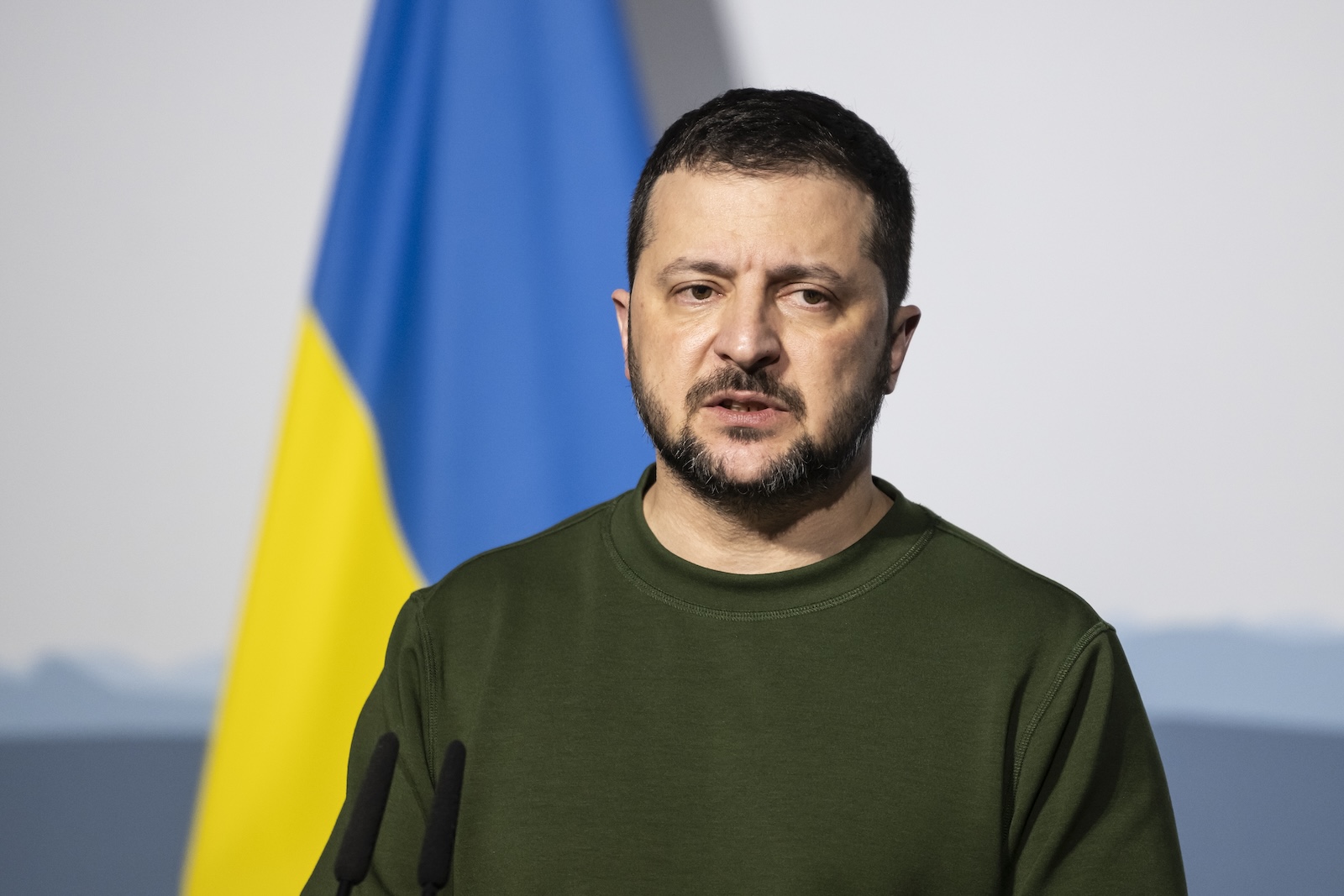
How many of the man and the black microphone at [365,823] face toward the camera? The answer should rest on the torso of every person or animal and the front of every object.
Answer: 1

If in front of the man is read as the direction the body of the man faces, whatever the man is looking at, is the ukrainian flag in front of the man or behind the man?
behind

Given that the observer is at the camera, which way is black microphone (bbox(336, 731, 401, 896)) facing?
facing away from the viewer and to the right of the viewer

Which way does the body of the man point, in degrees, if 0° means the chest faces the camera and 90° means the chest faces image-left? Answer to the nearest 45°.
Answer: approximately 0°
